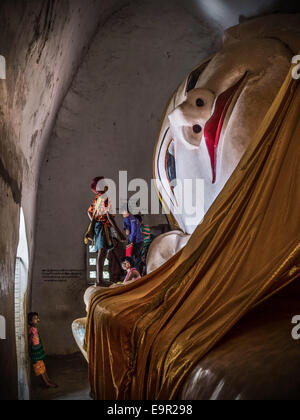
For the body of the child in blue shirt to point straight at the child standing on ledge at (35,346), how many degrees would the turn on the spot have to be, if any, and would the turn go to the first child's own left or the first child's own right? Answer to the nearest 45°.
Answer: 0° — they already face them

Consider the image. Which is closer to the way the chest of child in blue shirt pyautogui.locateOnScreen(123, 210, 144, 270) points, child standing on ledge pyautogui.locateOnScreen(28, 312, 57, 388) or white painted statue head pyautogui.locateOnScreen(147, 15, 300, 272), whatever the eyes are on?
the child standing on ledge
